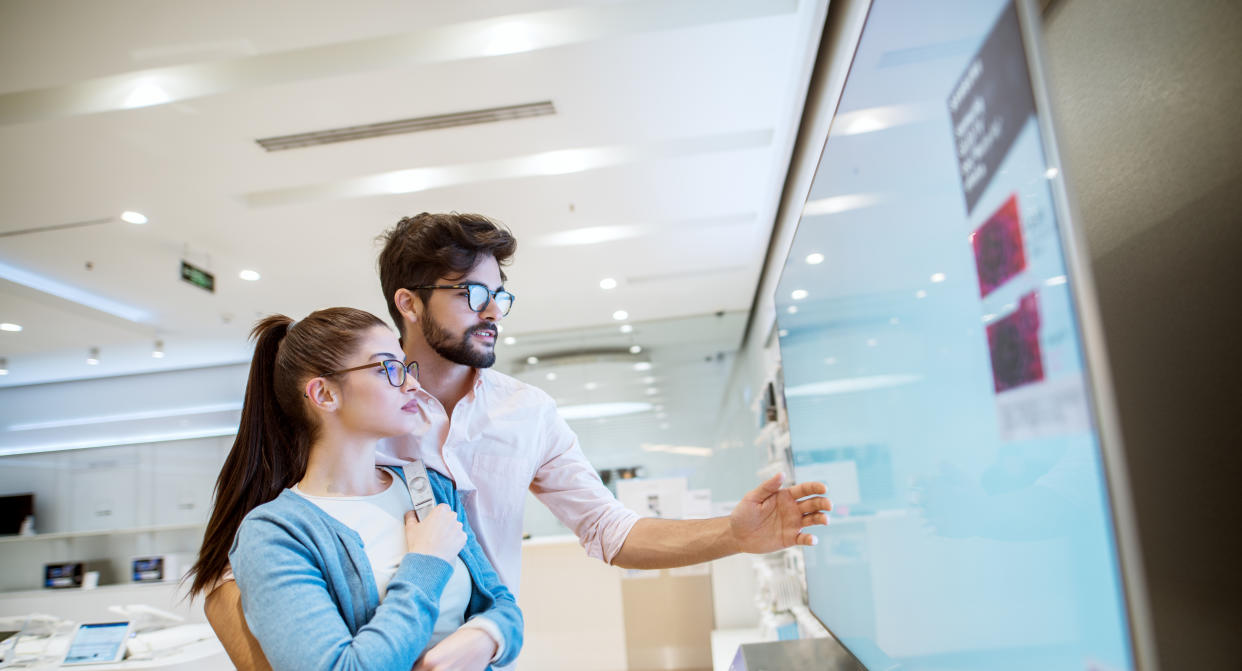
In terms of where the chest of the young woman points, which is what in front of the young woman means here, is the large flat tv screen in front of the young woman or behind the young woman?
in front

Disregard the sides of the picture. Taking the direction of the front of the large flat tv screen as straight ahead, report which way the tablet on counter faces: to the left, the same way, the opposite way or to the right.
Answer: to the left

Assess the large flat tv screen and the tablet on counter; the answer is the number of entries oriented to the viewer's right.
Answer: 0

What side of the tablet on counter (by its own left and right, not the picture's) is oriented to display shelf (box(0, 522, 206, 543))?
back

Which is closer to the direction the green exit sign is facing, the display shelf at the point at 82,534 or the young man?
the young man

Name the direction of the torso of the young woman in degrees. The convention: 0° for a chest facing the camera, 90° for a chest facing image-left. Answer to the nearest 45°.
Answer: approximately 315°

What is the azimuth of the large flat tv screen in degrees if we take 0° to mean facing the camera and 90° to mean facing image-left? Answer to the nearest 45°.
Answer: approximately 45°

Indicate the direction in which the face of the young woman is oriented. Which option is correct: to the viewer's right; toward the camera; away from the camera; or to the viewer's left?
to the viewer's right

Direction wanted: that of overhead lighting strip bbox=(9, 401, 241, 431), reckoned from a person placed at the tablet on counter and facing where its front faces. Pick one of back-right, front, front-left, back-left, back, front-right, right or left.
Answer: back

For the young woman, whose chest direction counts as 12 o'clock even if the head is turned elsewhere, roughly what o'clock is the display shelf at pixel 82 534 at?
The display shelf is roughly at 7 o'clock from the young woman.

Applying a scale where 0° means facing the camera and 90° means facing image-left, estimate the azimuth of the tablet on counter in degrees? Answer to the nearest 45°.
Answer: approximately 0°
